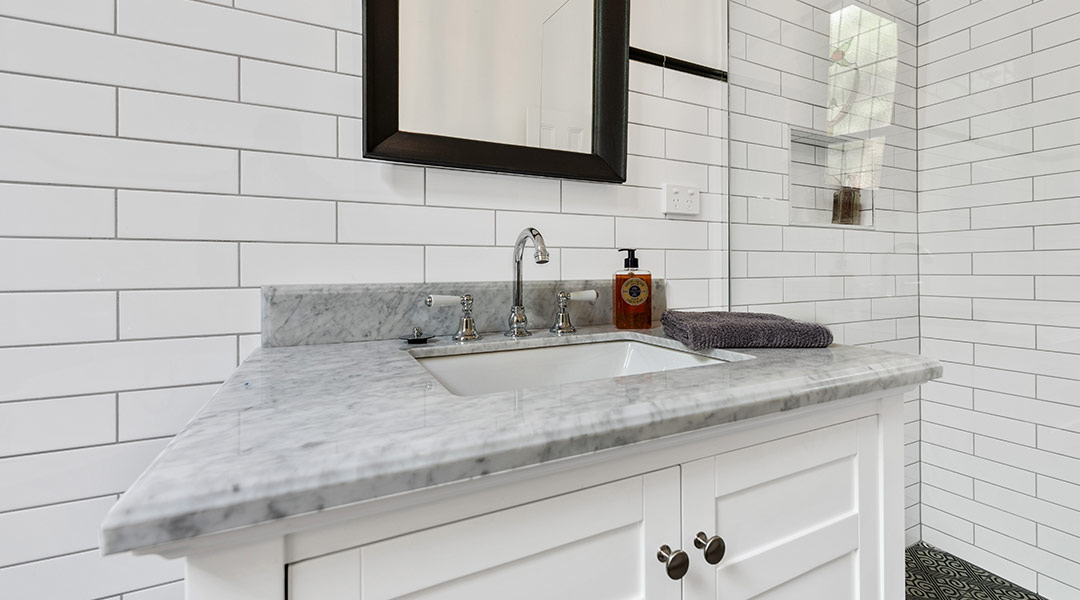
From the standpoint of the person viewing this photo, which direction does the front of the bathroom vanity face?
facing the viewer and to the right of the viewer

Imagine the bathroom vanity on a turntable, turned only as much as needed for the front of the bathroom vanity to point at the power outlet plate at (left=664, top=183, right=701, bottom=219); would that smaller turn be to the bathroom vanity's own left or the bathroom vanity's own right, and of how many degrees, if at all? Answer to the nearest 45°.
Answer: approximately 90° to the bathroom vanity's own left
